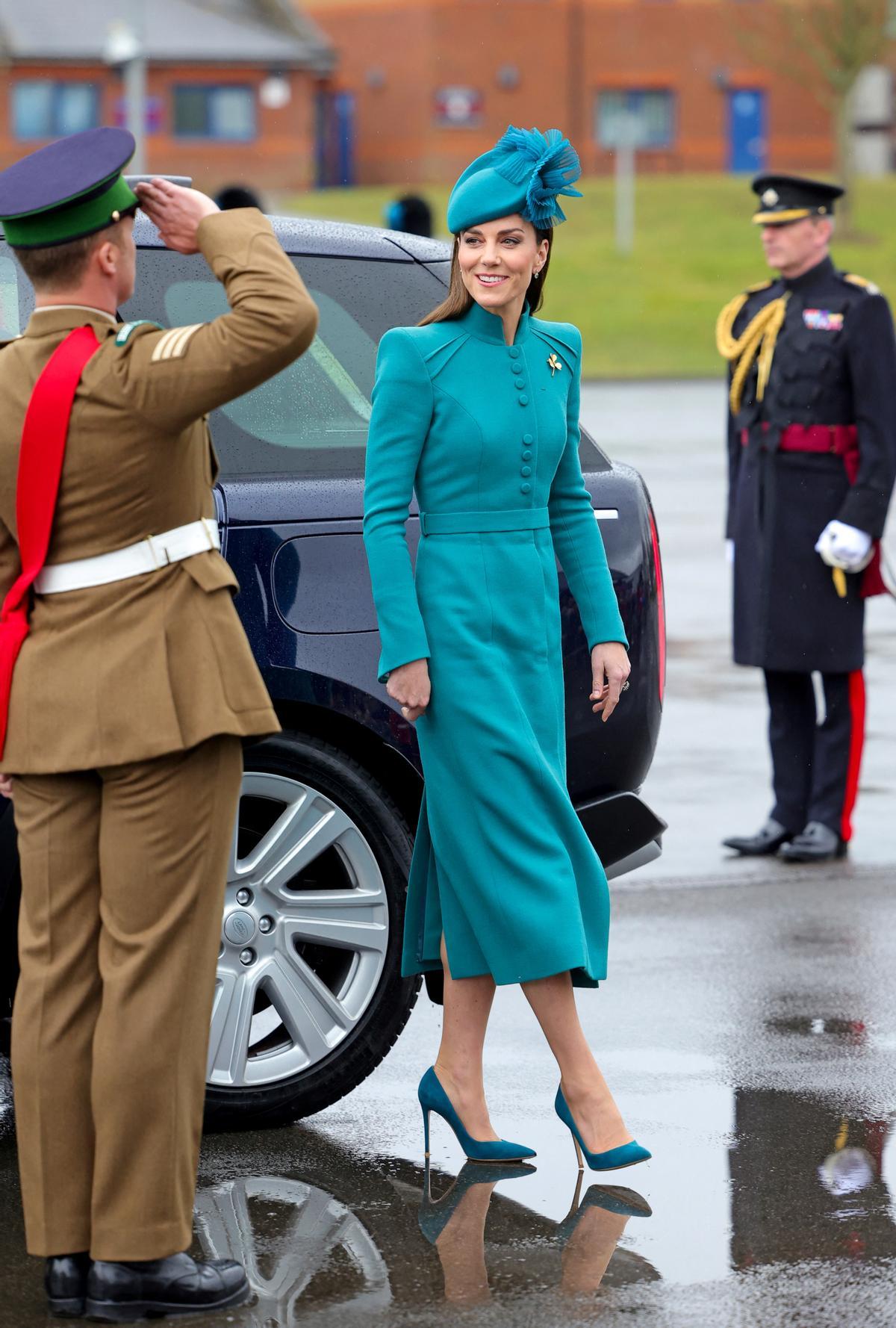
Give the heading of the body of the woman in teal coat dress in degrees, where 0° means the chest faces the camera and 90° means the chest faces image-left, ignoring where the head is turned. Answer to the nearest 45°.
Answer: approximately 315°

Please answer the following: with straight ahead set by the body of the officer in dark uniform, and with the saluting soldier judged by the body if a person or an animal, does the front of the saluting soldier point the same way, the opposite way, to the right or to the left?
the opposite way

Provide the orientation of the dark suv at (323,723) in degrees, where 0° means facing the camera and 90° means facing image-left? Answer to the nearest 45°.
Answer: approximately 90°

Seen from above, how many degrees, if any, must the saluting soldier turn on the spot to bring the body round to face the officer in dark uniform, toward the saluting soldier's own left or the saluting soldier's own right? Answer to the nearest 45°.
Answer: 0° — they already face them

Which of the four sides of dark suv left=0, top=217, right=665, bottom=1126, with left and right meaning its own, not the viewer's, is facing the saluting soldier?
left

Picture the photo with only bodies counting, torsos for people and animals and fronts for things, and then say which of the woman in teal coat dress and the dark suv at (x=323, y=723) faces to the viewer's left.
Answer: the dark suv

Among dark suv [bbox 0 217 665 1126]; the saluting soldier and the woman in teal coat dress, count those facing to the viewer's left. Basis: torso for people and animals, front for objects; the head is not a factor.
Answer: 1

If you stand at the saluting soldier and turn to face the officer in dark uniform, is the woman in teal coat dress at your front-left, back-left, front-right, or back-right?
front-right

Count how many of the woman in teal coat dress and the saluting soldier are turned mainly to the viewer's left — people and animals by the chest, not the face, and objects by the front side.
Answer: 0

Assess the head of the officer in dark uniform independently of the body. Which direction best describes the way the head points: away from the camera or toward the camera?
toward the camera

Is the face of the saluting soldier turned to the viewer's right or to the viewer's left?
to the viewer's right

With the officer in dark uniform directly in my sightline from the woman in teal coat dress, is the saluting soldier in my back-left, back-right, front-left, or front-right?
back-left

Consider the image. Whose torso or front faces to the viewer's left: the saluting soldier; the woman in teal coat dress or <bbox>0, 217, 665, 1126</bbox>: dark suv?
the dark suv

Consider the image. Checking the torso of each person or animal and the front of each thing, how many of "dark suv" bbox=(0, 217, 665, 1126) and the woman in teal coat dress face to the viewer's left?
1

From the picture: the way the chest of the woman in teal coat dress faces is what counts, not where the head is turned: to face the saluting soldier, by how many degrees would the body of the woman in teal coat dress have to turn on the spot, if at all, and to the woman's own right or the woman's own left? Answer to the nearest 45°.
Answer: approximately 90° to the woman's own right

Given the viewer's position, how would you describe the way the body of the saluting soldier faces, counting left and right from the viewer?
facing away from the viewer and to the right of the viewer
